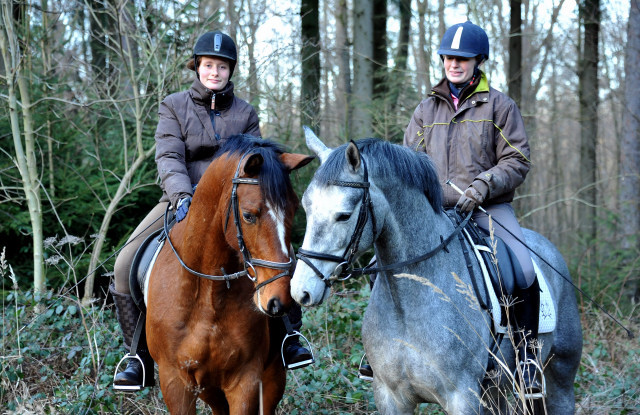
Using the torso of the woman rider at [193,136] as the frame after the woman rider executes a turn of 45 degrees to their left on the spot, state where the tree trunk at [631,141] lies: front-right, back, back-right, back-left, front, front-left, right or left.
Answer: left

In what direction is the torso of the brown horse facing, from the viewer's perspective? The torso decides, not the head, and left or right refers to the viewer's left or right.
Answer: facing the viewer

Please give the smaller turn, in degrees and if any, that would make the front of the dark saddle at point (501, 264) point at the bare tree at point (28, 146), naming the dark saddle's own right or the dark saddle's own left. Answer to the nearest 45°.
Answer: approximately 45° to the dark saddle's own right

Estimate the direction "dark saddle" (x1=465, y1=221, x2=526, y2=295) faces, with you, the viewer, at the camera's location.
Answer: facing the viewer and to the left of the viewer

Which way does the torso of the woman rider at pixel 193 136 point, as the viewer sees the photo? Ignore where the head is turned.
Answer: toward the camera

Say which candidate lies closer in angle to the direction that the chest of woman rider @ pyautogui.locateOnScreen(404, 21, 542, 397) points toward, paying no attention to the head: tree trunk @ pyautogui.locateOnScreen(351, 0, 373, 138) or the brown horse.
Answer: the brown horse

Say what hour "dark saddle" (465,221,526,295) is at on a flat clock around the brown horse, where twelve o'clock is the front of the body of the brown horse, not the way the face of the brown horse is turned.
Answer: The dark saddle is roughly at 9 o'clock from the brown horse.

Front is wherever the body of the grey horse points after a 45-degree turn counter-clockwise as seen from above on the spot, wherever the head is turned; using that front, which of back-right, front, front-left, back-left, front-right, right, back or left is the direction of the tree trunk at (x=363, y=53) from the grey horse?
back

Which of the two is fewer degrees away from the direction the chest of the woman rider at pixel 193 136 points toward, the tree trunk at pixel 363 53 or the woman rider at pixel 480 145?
the woman rider

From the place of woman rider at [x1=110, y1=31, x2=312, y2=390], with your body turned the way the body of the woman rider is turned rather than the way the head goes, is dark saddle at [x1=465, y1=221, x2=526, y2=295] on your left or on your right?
on your left

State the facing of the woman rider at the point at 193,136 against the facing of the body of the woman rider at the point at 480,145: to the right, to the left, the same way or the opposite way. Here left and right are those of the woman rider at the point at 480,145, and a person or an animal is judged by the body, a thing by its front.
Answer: to the left

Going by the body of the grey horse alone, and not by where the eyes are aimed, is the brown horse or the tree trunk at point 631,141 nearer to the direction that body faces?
the brown horse

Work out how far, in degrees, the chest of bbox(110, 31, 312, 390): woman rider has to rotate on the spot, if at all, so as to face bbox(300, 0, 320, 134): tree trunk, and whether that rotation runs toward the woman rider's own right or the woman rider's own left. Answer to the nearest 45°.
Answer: approximately 180°

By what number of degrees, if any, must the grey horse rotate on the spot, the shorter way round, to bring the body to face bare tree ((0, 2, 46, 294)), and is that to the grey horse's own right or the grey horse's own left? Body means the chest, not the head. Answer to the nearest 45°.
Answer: approximately 90° to the grey horse's own right
